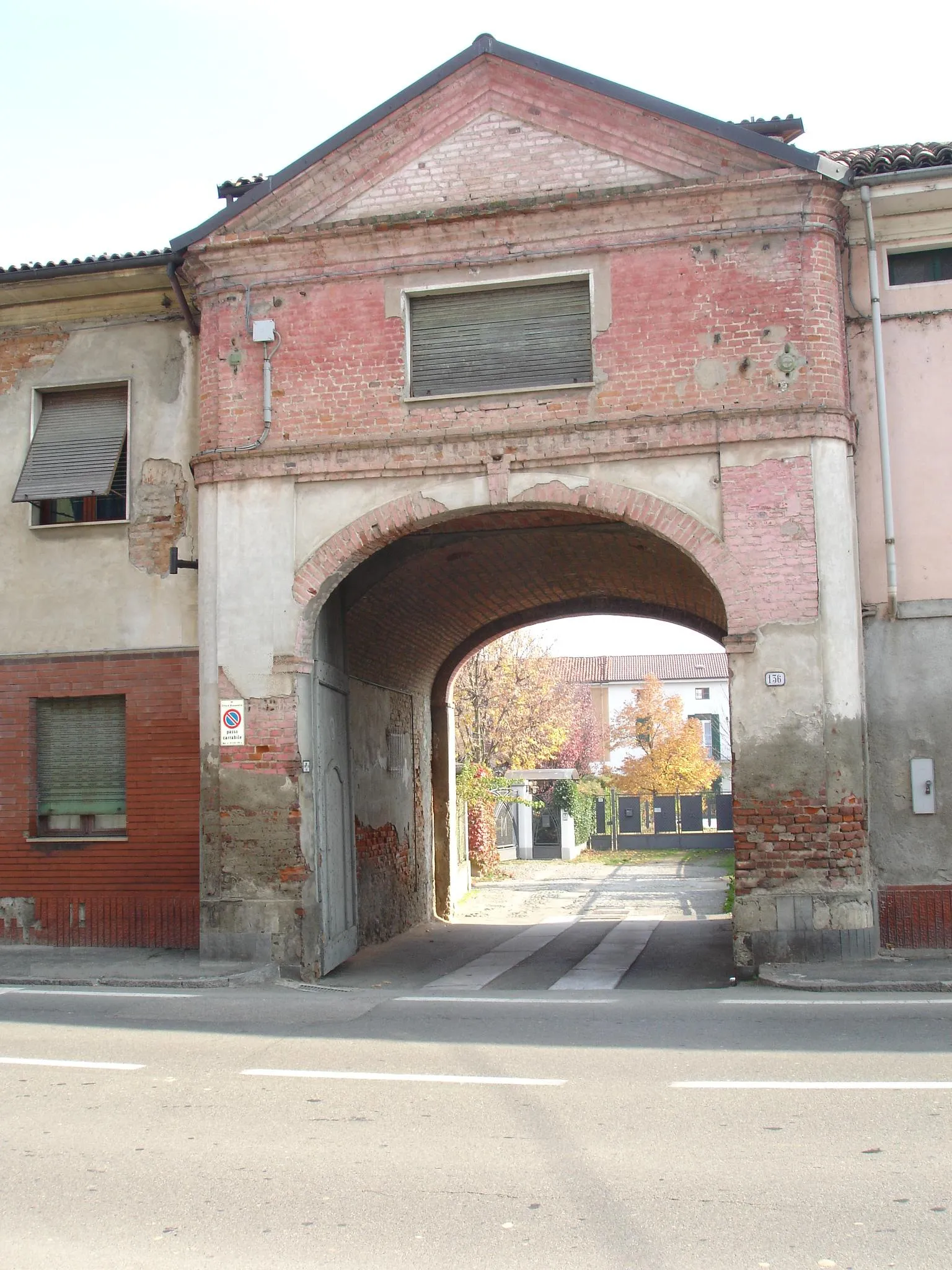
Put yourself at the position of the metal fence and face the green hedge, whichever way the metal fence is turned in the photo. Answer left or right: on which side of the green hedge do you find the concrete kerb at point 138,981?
left

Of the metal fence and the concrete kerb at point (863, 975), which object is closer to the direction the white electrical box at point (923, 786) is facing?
the concrete kerb

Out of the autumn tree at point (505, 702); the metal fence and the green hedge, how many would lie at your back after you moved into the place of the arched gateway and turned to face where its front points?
3

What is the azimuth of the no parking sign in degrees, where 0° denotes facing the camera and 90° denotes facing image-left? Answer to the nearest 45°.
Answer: approximately 0°

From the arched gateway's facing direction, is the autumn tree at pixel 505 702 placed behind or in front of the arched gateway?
behind

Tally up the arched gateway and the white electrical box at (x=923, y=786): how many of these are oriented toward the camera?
2

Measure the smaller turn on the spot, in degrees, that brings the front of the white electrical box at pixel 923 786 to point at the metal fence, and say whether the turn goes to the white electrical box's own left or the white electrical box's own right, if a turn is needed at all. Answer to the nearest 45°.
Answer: approximately 180°

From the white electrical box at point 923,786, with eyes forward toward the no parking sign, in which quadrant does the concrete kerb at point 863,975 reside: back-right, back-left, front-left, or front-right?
front-left

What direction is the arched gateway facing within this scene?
toward the camera

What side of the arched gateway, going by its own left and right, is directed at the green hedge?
back

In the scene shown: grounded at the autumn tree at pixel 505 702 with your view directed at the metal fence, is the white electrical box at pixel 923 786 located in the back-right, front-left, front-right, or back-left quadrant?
back-right

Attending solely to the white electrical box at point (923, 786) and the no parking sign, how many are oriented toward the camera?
2

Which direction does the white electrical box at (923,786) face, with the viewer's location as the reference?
facing the viewer
